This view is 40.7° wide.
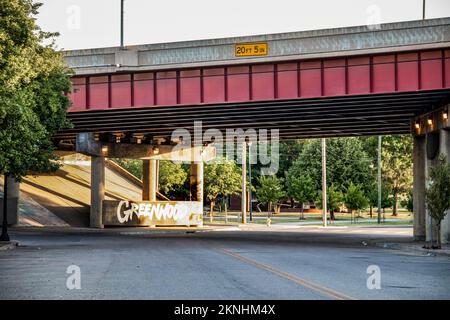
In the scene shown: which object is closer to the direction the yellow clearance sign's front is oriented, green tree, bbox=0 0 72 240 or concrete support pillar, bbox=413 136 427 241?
the green tree

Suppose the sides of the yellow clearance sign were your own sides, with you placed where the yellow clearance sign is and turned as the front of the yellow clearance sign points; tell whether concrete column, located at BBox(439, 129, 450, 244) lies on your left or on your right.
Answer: on your left

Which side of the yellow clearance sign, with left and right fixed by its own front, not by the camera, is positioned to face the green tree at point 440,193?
left

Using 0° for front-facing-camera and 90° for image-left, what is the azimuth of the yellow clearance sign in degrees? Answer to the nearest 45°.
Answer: approximately 0°

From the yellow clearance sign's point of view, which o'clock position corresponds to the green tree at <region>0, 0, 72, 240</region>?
The green tree is roughly at 2 o'clock from the yellow clearance sign.

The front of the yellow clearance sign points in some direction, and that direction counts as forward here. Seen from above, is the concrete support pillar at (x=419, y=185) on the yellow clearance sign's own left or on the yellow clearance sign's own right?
on the yellow clearance sign's own left
